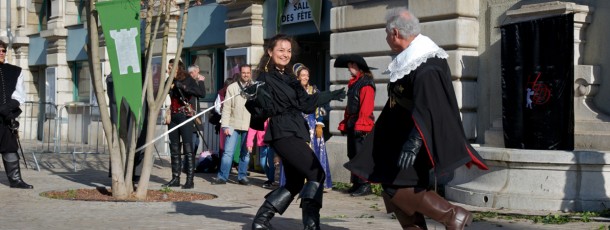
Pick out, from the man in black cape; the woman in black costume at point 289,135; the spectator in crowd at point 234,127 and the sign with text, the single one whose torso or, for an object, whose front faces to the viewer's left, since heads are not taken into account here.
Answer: the man in black cape

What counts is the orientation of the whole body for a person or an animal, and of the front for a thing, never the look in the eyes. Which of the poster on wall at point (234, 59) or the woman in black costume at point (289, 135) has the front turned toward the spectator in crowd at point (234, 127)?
the poster on wall

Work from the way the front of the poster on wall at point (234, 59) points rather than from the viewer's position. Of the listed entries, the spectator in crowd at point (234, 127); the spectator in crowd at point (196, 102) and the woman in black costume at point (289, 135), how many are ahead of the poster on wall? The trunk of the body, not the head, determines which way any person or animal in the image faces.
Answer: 3

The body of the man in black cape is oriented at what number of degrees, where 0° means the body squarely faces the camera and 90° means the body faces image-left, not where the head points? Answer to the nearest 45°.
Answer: approximately 90°

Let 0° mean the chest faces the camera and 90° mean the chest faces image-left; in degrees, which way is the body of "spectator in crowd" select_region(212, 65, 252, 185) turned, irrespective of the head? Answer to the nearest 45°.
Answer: approximately 0°

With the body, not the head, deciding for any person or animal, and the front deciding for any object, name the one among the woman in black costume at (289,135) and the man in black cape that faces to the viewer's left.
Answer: the man in black cape

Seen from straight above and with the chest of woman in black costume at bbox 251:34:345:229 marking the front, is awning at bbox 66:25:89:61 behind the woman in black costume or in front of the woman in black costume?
behind

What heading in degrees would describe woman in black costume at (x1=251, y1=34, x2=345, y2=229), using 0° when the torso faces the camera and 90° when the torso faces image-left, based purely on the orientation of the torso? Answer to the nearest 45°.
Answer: approximately 315°

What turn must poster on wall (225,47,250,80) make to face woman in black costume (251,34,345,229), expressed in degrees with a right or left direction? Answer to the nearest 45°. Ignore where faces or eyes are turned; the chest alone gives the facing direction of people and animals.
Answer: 0° — it already faces them

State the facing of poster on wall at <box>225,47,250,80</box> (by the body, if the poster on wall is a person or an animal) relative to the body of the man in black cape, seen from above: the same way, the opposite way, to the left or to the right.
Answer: to the left

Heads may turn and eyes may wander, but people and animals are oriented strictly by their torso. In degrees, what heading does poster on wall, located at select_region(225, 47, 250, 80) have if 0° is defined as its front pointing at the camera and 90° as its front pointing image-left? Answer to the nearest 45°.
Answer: approximately 0°
